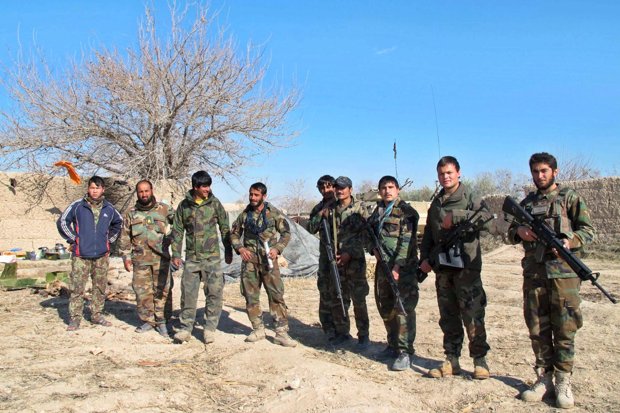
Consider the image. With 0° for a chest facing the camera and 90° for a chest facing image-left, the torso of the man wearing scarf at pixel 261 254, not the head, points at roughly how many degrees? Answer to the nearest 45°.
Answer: approximately 0°

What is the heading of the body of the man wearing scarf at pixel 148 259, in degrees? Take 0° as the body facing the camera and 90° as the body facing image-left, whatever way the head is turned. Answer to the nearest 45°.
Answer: approximately 0°

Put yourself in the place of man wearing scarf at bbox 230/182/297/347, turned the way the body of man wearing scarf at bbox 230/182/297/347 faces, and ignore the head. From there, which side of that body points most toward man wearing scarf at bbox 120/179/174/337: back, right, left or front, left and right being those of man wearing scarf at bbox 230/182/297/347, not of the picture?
right

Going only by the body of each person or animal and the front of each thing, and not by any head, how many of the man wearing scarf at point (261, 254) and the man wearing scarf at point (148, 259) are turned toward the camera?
2

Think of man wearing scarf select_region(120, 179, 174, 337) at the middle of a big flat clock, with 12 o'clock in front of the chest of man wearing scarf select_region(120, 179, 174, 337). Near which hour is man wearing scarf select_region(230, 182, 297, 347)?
man wearing scarf select_region(230, 182, 297, 347) is roughly at 10 o'clock from man wearing scarf select_region(120, 179, 174, 337).
